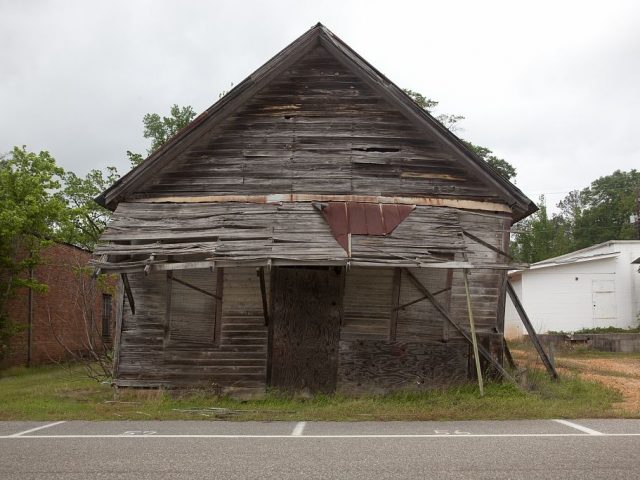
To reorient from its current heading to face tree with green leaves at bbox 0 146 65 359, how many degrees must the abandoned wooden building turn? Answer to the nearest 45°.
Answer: approximately 135° to its right

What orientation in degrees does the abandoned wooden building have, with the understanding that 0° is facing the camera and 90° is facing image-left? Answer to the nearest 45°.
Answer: approximately 0°

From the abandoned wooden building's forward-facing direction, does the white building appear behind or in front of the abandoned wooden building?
behind

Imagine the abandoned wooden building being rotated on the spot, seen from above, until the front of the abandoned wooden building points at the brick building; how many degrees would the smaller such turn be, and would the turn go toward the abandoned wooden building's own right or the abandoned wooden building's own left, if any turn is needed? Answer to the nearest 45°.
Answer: approximately 135° to the abandoned wooden building's own right
